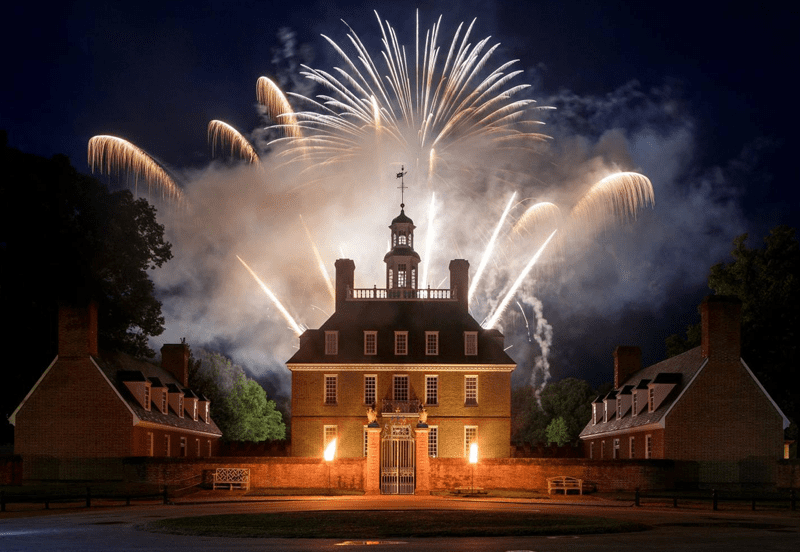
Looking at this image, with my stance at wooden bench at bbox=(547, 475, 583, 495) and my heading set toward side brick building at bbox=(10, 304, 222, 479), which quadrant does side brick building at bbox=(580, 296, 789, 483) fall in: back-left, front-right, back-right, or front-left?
back-right

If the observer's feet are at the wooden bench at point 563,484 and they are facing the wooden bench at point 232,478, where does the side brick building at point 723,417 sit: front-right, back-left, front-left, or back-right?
back-right

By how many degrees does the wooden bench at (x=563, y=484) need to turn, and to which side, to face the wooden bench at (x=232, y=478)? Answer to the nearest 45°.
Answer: approximately 90° to its right

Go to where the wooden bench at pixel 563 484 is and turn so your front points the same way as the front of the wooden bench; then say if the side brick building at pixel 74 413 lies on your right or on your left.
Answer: on your right

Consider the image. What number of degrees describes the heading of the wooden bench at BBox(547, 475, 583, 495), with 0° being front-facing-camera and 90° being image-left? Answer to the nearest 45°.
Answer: approximately 0°

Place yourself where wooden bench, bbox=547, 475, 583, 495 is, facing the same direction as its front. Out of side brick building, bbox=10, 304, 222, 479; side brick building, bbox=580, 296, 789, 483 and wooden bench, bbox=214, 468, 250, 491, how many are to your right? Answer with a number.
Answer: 2
